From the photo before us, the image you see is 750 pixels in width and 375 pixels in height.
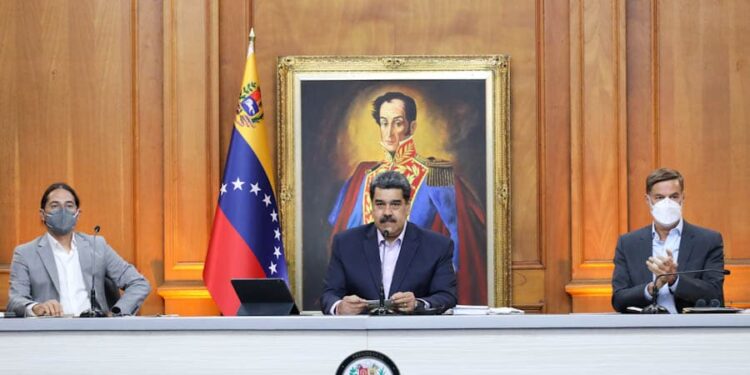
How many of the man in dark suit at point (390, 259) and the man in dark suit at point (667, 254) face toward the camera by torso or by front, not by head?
2

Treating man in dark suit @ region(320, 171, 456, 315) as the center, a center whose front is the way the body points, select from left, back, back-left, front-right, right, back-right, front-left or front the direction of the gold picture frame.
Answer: back

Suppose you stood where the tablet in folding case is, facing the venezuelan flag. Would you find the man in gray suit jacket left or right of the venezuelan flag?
left

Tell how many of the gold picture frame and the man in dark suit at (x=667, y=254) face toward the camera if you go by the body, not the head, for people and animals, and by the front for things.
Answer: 2

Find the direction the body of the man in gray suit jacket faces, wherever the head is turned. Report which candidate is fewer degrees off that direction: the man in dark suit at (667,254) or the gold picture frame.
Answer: the man in dark suit

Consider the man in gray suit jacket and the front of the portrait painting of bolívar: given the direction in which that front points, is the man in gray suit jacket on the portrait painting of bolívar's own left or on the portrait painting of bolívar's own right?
on the portrait painting of bolívar's own right

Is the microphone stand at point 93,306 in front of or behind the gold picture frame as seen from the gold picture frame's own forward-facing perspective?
in front

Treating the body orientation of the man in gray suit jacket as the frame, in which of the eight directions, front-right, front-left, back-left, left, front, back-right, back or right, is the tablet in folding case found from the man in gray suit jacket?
front-left

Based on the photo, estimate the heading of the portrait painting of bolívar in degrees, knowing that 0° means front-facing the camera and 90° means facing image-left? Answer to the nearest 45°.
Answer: approximately 0°

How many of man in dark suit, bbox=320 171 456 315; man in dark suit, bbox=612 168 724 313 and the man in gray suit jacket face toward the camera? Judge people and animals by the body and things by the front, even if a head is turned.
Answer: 3
